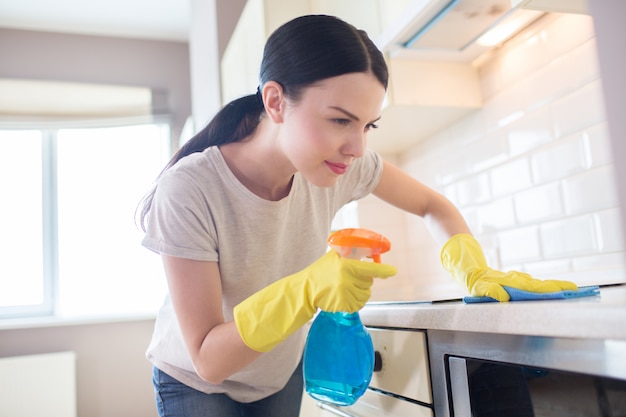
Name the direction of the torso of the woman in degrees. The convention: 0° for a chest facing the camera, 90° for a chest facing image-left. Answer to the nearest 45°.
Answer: approximately 315°

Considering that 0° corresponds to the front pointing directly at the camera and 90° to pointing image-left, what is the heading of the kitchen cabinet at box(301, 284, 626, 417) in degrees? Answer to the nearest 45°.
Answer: approximately 45°

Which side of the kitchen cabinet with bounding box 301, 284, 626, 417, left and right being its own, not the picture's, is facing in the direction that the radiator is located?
right

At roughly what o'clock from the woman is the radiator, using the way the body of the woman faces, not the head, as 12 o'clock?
The radiator is roughly at 6 o'clock from the woman.

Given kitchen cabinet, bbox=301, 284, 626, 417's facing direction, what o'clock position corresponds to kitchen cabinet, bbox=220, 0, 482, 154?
kitchen cabinet, bbox=220, 0, 482, 154 is roughly at 4 o'clock from kitchen cabinet, bbox=301, 284, 626, 417.

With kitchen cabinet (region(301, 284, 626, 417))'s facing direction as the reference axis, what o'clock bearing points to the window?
The window is roughly at 3 o'clock from the kitchen cabinet.
